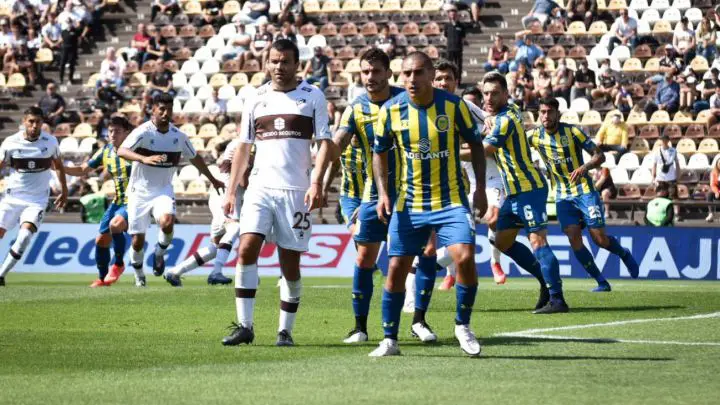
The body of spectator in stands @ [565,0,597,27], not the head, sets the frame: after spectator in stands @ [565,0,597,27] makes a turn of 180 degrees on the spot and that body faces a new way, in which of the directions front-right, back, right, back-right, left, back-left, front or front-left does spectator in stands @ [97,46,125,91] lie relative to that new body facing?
left

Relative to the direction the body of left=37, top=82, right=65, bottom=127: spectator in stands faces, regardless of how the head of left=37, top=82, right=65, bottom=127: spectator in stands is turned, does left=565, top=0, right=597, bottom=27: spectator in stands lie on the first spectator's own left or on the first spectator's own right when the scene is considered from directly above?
on the first spectator's own left

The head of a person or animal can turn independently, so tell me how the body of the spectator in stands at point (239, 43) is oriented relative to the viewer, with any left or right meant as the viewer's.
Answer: facing the viewer and to the left of the viewer

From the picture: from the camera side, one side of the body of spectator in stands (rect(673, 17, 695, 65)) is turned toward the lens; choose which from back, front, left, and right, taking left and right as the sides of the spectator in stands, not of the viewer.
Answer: front

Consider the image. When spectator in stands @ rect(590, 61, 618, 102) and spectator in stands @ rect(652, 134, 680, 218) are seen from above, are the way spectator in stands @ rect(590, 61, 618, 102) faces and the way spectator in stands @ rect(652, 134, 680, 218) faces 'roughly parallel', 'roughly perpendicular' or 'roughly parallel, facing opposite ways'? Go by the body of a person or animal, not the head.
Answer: roughly parallel

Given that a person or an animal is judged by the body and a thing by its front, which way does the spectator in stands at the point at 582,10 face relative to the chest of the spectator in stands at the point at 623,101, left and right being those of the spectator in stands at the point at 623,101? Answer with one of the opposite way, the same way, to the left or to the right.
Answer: the same way

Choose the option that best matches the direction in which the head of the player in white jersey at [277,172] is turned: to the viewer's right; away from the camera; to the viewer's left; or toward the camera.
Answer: toward the camera

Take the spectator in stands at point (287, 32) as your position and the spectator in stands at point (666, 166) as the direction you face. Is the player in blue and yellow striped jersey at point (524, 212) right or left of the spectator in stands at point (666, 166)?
right

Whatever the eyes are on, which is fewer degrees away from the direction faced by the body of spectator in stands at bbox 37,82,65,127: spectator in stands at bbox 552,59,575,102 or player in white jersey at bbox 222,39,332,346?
the player in white jersey

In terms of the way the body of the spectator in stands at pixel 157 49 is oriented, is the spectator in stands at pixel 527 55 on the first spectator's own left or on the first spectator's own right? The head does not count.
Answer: on the first spectator's own left

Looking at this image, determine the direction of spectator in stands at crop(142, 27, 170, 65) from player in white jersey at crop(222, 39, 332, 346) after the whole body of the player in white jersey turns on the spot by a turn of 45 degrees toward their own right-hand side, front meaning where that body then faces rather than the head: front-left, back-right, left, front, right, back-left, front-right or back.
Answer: back-right

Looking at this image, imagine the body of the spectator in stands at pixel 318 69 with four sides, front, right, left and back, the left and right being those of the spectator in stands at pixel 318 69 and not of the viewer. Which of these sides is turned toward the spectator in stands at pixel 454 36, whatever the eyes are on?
left

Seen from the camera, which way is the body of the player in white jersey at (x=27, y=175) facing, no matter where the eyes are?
toward the camera

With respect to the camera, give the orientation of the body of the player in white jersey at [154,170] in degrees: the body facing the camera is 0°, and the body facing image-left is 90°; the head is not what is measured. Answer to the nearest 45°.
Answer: approximately 0°

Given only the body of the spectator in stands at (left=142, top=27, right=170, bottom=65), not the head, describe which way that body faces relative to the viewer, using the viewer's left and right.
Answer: facing the viewer

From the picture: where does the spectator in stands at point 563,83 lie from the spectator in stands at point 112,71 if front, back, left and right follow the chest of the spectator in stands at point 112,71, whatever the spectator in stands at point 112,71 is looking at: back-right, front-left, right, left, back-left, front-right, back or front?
front-left

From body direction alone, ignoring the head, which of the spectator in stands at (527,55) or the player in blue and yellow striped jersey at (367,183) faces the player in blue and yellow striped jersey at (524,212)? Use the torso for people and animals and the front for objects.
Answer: the spectator in stands

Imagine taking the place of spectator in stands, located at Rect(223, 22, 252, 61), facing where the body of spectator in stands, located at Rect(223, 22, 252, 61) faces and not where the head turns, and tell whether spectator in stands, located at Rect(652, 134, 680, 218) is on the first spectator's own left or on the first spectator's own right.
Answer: on the first spectator's own left
